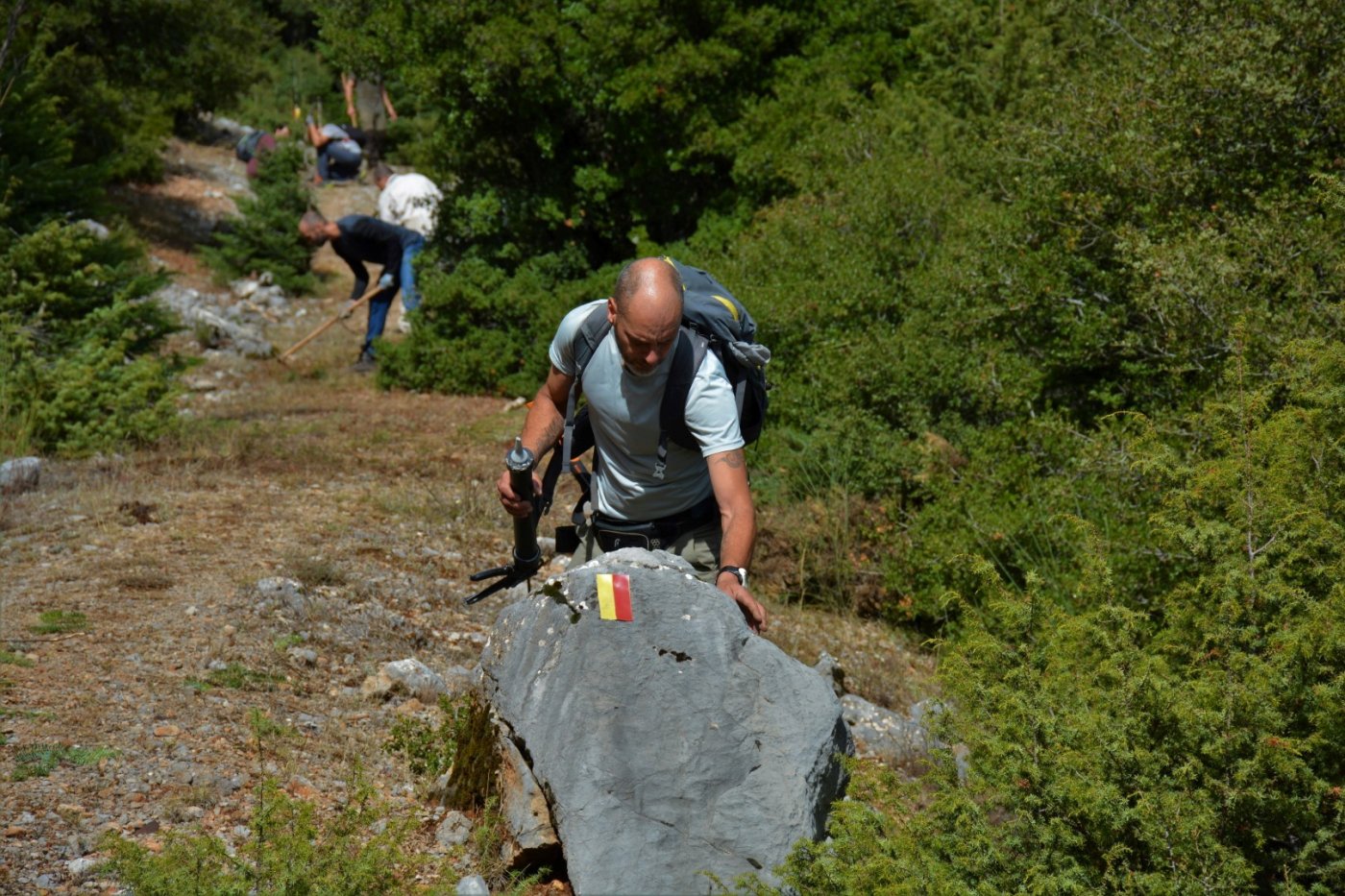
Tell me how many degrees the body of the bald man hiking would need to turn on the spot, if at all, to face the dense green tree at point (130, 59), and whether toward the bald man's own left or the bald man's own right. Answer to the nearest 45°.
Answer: approximately 135° to the bald man's own right

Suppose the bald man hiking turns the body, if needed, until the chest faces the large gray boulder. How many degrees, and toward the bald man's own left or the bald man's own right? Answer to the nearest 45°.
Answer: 0° — they already face it

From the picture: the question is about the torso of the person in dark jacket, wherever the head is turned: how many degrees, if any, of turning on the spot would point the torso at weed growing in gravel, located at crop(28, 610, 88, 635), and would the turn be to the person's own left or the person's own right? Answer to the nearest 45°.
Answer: approximately 90° to the person's own left

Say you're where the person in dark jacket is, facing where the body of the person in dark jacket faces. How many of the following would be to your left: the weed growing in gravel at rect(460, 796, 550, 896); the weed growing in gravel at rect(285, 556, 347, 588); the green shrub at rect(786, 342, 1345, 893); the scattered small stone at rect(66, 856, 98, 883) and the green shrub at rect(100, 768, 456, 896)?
5

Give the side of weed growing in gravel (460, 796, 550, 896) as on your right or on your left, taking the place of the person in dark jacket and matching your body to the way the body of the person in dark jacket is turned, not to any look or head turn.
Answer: on your left

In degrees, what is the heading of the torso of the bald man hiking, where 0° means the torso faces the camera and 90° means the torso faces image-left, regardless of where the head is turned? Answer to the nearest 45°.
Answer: approximately 0°

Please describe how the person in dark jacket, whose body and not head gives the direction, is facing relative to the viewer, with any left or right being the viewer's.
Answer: facing to the left of the viewer

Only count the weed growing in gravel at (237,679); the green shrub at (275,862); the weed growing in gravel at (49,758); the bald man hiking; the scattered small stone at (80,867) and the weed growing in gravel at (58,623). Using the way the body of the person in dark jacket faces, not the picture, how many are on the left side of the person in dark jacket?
6

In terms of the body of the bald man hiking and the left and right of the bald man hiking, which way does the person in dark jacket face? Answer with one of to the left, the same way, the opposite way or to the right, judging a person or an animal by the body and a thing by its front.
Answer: to the right

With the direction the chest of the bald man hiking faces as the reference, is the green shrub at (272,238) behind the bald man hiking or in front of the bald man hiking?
behind

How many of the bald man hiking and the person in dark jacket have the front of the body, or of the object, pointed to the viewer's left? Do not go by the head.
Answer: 1

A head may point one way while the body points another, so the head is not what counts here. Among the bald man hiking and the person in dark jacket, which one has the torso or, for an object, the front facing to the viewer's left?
the person in dark jacket

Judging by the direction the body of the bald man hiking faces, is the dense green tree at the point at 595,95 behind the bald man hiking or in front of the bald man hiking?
behind

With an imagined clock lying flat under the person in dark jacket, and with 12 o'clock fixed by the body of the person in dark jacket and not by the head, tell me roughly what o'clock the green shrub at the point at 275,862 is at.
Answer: The green shrub is roughly at 9 o'clock from the person in dark jacket.

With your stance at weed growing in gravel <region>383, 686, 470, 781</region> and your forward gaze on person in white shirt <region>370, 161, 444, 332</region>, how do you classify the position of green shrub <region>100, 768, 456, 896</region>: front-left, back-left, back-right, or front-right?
back-left

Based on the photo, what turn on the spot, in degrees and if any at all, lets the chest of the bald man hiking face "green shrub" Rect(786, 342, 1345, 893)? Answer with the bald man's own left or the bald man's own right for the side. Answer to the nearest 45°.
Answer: approximately 45° to the bald man's own left
